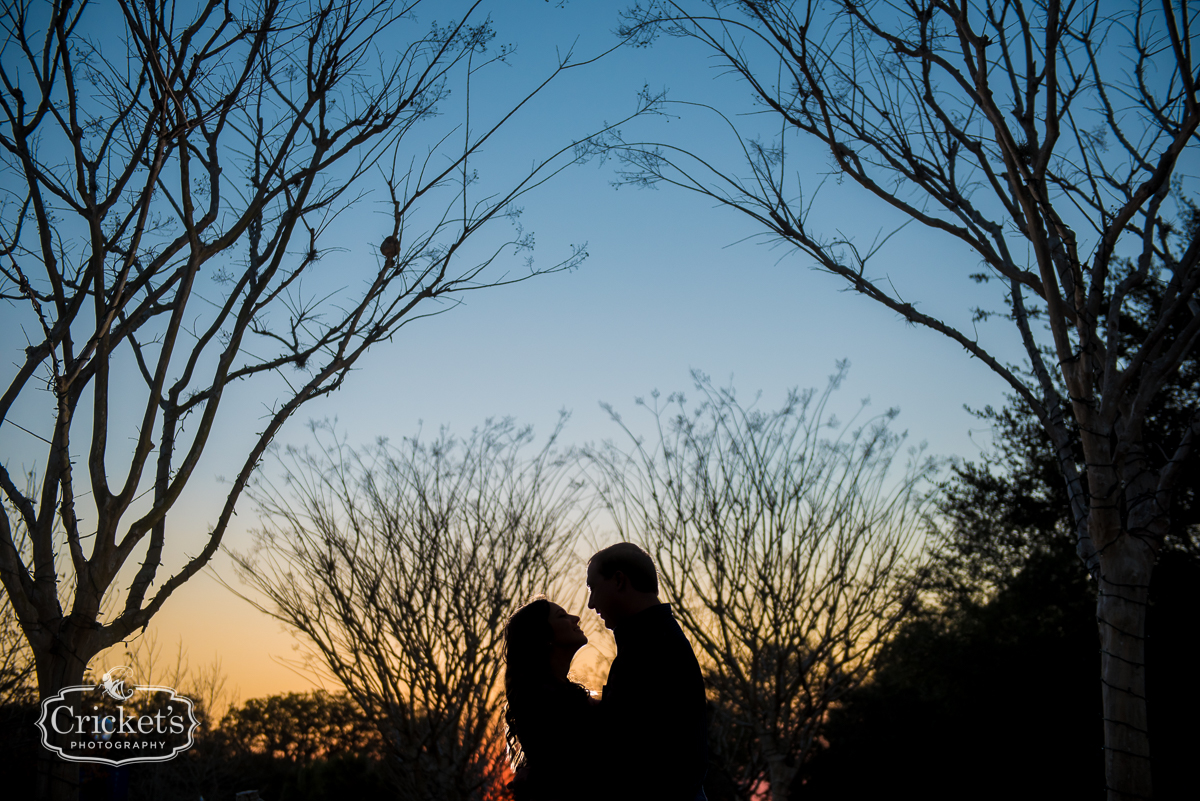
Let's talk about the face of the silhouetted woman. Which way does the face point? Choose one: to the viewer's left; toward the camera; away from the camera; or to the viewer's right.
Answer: to the viewer's right

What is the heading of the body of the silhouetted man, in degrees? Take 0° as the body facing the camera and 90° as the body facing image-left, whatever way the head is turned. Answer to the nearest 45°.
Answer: approximately 90°

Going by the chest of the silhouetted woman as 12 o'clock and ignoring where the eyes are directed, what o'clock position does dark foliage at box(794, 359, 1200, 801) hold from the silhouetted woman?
The dark foliage is roughly at 10 o'clock from the silhouetted woman.

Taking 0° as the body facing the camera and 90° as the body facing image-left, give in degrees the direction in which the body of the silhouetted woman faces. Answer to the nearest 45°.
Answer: approximately 270°

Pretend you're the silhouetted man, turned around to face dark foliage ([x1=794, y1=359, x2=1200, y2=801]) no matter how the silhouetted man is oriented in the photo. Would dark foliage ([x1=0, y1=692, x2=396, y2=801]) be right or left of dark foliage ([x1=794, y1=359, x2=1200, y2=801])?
left

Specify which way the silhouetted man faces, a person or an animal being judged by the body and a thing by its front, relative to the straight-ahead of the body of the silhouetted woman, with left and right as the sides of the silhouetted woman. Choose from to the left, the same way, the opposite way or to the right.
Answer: the opposite way

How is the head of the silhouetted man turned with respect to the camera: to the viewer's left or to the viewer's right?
to the viewer's left

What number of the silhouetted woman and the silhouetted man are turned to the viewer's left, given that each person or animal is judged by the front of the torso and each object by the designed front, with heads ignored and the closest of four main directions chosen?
1

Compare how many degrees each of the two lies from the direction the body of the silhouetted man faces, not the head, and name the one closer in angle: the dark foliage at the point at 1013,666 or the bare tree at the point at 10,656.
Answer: the bare tree
